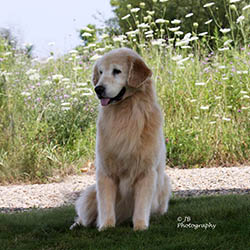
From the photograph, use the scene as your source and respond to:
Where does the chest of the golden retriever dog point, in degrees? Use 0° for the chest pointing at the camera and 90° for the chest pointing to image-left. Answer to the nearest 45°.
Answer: approximately 0°
